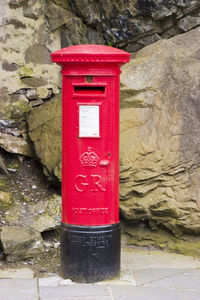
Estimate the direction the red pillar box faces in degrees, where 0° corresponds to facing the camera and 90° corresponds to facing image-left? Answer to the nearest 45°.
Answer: approximately 0°
